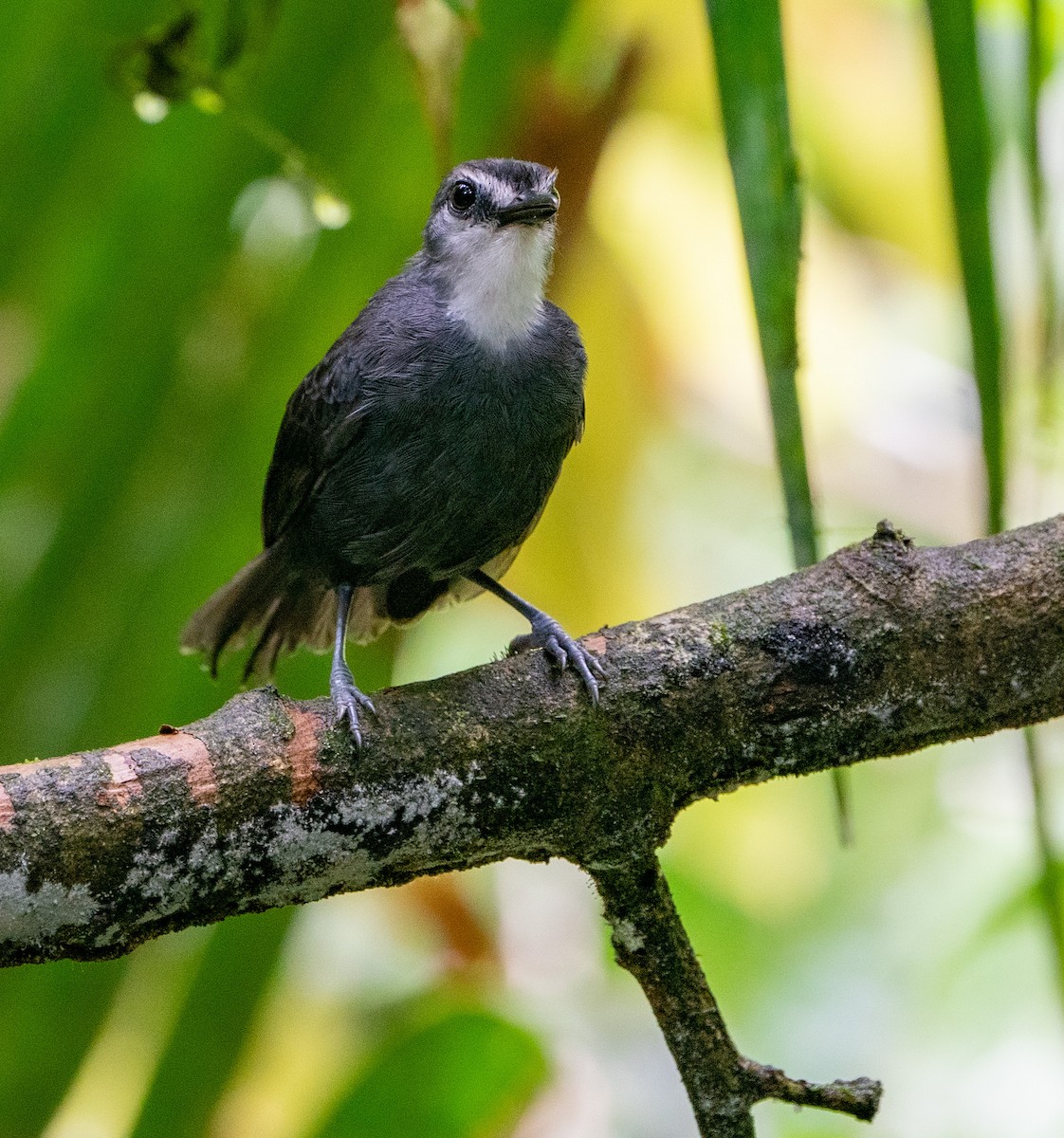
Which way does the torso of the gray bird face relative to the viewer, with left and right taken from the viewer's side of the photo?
facing the viewer and to the right of the viewer
